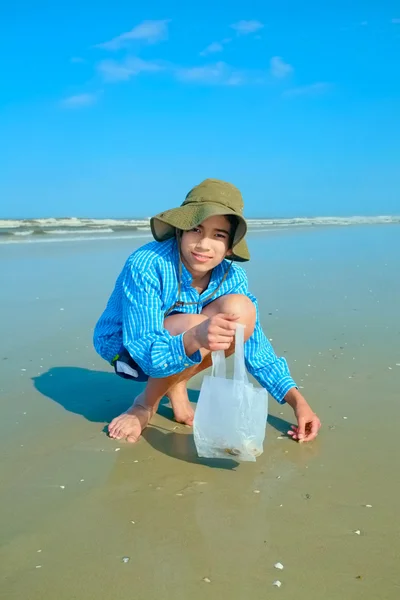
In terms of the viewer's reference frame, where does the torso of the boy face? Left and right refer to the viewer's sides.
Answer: facing the viewer and to the right of the viewer
